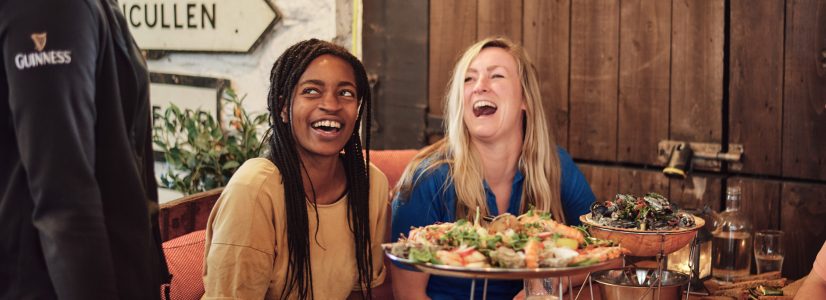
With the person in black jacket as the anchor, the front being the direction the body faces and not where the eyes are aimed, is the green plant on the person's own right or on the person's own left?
on the person's own left

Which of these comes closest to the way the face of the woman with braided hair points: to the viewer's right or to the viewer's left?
to the viewer's right

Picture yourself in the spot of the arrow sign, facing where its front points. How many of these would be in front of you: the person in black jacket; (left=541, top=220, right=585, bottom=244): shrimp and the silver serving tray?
3

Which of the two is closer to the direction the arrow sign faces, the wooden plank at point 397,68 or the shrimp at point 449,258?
the shrimp

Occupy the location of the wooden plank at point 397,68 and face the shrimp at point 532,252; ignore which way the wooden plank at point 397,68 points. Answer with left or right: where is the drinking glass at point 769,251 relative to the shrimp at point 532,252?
left

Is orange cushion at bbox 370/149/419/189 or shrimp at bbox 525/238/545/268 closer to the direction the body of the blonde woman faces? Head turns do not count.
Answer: the shrimp

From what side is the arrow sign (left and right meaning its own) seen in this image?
front

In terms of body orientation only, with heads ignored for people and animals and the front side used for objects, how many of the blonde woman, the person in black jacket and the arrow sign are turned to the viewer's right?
1

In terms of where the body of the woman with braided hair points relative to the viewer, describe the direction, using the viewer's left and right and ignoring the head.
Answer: facing the viewer and to the right of the viewer

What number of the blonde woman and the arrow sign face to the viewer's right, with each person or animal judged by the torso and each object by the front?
0

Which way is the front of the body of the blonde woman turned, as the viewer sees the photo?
toward the camera

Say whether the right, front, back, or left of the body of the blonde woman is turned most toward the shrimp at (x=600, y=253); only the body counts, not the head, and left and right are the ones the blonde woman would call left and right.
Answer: front

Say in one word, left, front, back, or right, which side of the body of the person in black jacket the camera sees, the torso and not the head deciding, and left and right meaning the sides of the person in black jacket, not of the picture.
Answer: right

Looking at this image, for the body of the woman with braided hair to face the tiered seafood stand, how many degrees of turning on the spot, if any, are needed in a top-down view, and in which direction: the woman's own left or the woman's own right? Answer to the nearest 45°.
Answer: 0° — they already face it
